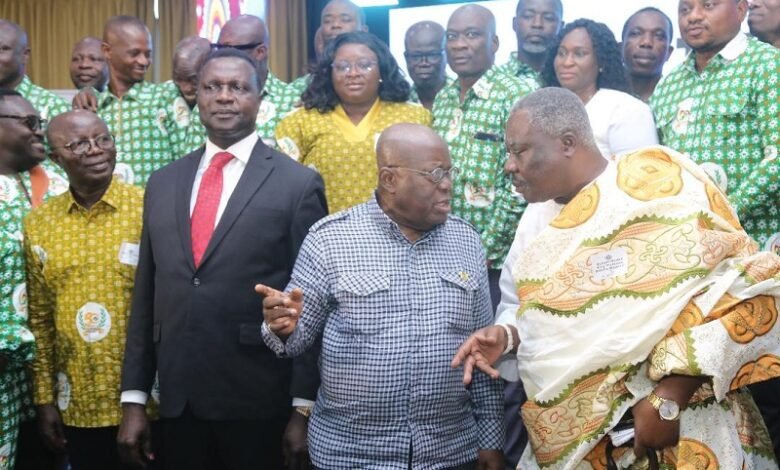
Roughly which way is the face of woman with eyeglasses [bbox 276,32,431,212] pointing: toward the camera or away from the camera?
toward the camera

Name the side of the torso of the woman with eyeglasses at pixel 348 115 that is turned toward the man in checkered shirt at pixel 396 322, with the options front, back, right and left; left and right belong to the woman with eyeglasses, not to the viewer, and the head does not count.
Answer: front

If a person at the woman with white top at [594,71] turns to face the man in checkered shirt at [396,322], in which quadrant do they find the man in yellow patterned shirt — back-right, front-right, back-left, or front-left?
front-right

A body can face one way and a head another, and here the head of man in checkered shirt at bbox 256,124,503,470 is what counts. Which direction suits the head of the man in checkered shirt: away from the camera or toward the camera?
toward the camera

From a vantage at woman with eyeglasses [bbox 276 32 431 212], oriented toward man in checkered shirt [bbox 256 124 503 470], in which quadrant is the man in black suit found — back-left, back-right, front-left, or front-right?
front-right

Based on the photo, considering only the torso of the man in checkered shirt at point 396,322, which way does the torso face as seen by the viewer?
toward the camera

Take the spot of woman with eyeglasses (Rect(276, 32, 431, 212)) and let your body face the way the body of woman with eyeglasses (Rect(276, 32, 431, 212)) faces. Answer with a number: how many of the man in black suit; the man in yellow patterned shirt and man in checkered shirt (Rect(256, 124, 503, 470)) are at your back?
0

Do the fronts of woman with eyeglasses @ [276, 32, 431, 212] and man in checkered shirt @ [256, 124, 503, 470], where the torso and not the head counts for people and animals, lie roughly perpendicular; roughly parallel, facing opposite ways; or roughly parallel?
roughly parallel

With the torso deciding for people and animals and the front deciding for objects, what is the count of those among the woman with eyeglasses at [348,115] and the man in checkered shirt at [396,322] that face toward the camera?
2

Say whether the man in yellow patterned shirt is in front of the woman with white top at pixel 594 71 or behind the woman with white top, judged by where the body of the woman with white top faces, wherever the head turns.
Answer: in front

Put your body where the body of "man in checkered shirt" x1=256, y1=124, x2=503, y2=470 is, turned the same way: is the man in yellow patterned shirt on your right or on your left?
on your right

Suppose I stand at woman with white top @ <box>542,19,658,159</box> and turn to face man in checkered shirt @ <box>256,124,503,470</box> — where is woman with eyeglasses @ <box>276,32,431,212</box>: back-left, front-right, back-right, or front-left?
front-right

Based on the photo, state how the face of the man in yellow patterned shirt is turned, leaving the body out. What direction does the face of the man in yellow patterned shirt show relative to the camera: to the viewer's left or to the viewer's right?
to the viewer's right

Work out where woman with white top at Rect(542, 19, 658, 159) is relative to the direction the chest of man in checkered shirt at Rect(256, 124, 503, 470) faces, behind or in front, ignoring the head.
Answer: behind

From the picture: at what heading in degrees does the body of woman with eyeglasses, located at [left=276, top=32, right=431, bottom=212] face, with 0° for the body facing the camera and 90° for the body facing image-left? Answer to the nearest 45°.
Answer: approximately 0°

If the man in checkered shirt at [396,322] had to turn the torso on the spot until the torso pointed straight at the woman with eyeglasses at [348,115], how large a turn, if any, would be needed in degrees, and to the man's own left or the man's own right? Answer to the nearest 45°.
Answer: approximately 180°
